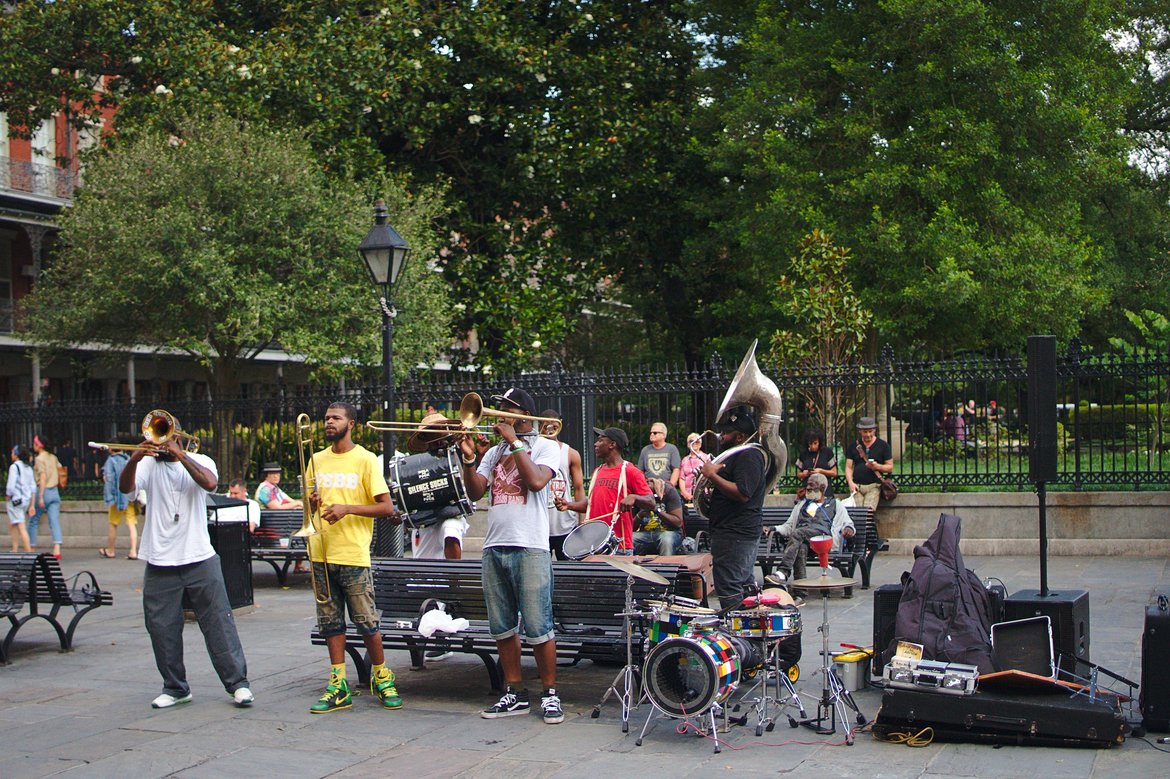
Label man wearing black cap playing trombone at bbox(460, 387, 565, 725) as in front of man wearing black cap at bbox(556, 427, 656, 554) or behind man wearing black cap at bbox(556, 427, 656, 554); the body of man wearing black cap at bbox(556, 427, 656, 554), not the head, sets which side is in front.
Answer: in front

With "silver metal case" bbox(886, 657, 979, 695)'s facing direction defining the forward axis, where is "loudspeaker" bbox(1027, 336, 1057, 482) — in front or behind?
behind

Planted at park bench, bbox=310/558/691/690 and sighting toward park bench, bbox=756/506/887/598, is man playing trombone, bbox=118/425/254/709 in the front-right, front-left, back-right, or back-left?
back-left

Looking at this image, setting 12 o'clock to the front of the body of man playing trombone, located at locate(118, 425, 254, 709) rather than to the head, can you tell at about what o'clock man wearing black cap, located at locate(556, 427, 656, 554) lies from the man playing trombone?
The man wearing black cap is roughly at 8 o'clock from the man playing trombone.

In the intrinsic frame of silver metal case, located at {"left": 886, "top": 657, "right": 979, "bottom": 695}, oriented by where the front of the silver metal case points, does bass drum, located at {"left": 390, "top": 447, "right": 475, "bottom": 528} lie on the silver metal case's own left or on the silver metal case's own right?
on the silver metal case's own right

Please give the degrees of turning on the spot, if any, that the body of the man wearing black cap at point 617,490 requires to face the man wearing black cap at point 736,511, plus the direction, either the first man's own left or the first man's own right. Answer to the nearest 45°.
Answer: approximately 45° to the first man's own left

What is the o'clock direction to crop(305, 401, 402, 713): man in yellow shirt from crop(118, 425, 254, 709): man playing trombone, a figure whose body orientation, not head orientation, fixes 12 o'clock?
crop(305, 401, 402, 713): man in yellow shirt is roughly at 10 o'clock from crop(118, 425, 254, 709): man playing trombone.

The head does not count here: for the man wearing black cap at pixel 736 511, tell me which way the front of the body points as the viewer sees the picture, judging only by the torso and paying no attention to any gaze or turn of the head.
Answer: to the viewer's left

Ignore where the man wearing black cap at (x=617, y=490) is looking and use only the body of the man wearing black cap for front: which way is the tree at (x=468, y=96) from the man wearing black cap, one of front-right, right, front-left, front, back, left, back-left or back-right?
back-right

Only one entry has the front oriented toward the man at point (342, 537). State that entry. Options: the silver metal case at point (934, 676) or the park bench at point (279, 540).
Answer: the park bench

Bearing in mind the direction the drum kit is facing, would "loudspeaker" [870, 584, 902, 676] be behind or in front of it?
behind

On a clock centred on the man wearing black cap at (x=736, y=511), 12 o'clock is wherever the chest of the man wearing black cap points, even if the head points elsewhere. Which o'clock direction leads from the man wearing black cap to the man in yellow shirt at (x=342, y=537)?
The man in yellow shirt is roughly at 12 o'clock from the man wearing black cap.

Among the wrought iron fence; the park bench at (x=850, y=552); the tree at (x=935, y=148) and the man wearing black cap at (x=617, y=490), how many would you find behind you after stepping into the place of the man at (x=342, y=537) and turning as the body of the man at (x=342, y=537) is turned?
4

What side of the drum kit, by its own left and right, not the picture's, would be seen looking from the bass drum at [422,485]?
right

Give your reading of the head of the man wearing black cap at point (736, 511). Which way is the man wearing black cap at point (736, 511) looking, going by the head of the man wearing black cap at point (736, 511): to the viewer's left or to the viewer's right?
to the viewer's left

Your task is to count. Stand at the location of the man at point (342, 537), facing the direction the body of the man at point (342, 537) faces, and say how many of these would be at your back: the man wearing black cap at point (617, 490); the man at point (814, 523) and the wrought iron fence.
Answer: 3

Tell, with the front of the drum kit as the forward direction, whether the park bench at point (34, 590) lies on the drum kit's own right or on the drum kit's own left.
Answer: on the drum kit's own right
